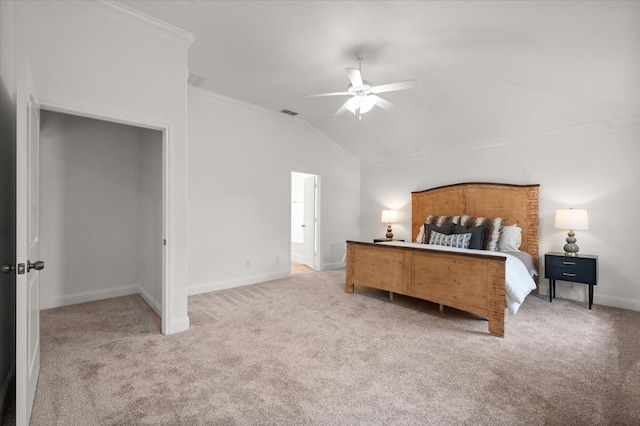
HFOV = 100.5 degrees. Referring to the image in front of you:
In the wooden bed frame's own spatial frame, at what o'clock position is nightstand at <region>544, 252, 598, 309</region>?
The nightstand is roughly at 7 o'clock from the wooden bed frame.

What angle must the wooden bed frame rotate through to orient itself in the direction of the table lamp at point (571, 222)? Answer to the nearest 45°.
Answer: approximately 135° to its left

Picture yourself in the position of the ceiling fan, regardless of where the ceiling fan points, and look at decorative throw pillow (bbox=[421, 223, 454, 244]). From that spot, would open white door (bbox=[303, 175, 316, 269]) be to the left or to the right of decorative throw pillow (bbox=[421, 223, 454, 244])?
left

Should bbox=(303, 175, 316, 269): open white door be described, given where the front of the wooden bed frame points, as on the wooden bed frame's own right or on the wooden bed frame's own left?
on the wooden bed frame's own right

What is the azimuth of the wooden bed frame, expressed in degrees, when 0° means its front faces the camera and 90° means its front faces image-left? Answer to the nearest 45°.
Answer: approximately 45°

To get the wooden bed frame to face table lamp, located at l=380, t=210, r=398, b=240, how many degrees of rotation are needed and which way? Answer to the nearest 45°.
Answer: approximately 90° to its right

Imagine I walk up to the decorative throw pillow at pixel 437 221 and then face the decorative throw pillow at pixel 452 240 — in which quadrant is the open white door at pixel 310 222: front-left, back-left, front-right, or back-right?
back-right
